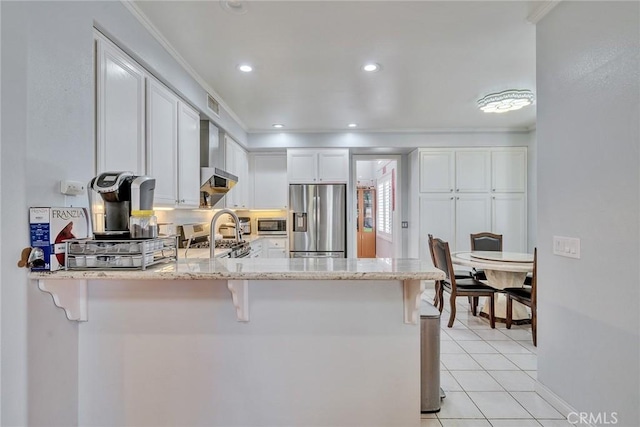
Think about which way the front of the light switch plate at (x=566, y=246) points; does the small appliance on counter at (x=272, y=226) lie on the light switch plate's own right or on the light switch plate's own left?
on the light switch plate's own right

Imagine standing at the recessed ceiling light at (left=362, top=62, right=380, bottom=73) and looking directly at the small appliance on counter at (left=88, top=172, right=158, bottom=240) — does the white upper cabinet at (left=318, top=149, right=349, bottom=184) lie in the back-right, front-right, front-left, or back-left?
back-right

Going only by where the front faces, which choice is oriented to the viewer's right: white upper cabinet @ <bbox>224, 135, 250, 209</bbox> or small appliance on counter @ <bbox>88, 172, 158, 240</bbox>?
the white upper cabinet

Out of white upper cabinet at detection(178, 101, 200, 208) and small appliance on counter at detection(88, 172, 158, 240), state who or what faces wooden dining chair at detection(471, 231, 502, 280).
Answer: the white upper cabinet
